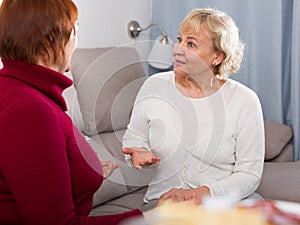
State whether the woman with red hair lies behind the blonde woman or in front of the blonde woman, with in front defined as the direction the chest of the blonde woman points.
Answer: in front

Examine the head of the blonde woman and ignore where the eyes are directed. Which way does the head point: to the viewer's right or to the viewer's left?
to the viewer's left

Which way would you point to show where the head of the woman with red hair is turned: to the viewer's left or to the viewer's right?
to the viewer's right

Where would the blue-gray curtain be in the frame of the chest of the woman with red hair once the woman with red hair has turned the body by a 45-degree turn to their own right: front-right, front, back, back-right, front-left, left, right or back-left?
front-left

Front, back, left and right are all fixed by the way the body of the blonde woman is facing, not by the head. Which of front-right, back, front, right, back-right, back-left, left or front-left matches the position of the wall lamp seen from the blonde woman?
back-right

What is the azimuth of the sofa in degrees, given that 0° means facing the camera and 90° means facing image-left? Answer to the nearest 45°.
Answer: approximately 0°

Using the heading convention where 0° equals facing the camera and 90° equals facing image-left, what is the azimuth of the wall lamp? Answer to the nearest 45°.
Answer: approximately 315°

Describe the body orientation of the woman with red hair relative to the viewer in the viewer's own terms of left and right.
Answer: facing away from the viewer and to the right of the viewer

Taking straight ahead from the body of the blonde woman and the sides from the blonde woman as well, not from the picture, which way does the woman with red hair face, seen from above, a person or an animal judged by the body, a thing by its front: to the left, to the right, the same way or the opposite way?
the opposite way

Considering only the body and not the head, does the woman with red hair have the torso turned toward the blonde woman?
yes
